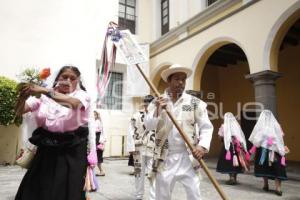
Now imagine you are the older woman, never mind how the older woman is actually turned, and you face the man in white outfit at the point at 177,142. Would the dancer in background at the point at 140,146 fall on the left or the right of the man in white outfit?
left

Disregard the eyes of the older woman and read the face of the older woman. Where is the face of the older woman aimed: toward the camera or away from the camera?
toward the camera

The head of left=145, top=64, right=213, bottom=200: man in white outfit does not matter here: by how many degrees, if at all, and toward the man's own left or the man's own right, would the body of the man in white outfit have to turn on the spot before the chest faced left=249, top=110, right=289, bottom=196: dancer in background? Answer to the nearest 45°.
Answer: approximately 135° to the man's own left

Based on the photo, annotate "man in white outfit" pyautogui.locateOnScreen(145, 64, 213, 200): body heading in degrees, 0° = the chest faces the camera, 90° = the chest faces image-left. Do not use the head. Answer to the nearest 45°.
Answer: approximately 0°

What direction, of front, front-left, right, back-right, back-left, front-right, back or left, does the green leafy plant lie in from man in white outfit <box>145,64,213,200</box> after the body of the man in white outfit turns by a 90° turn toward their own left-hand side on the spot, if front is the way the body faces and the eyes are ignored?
back-left

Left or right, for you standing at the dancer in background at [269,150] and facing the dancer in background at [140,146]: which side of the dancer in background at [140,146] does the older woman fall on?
left

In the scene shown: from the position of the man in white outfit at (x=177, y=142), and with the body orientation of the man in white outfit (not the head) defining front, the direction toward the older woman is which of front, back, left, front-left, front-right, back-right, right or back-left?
front-right
